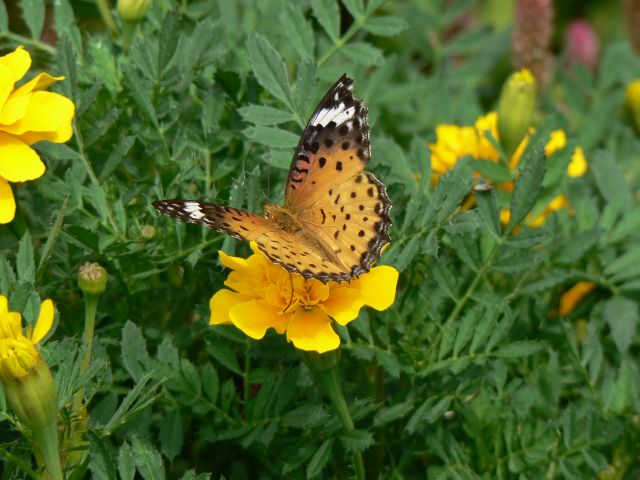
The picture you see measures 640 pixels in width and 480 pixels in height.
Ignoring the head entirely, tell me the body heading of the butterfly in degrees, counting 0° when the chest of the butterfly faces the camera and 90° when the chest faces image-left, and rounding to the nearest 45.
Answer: approximately 135°

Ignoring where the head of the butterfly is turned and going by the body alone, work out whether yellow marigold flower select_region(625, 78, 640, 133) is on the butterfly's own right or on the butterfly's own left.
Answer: on the butterfly's own right
